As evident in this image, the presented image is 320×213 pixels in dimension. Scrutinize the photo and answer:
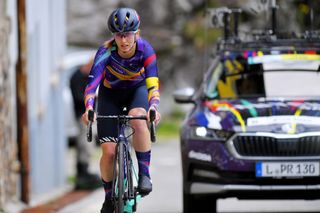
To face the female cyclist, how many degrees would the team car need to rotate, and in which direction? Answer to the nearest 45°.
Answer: approximately 45° to its right

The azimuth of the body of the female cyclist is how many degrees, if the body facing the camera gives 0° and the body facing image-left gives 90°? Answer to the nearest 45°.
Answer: approximately 0°

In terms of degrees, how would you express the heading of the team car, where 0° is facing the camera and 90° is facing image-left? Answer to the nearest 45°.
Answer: approximately 0°

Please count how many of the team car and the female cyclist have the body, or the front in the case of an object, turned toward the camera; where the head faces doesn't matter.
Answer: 2
